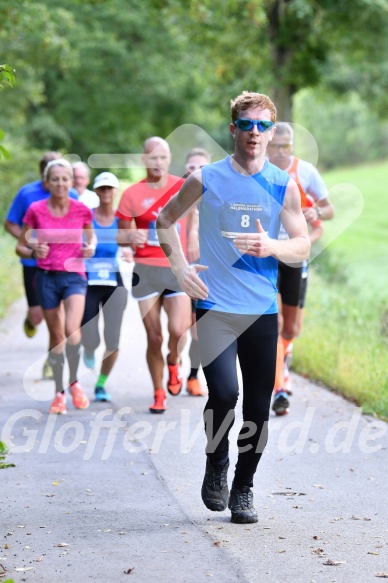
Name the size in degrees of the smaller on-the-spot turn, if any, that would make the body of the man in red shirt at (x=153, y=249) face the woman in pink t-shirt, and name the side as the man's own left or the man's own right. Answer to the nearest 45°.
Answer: approximately 90° to the man's own right

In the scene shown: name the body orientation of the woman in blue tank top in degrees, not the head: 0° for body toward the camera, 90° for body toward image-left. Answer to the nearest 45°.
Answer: approximately 0°

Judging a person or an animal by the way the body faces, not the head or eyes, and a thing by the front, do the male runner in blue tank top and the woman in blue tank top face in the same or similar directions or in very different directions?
same or similar directions

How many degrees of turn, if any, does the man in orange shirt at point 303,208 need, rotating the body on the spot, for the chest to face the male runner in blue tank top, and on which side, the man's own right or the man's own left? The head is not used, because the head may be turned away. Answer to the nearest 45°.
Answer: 0° — they already face them

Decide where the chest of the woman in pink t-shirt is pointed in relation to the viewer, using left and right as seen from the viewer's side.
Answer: facing the viewer

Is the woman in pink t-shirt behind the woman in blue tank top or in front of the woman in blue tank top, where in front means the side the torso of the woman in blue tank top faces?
in front

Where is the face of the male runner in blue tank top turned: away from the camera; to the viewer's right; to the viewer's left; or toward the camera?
toward the camera

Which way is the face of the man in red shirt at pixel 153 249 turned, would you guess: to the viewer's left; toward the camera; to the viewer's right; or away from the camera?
toward the camera

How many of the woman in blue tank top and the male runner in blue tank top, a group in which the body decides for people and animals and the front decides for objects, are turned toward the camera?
2

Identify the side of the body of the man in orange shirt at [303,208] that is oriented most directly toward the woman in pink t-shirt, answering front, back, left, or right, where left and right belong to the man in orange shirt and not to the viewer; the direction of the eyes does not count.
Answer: right

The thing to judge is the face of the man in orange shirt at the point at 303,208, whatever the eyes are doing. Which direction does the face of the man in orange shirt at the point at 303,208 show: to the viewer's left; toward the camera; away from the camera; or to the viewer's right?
toward the camera

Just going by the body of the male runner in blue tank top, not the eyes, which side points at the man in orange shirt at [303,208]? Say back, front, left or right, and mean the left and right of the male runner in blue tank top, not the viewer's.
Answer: back

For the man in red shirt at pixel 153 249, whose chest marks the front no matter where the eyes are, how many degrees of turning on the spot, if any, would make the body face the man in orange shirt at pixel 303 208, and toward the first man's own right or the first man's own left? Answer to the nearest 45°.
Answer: approximately 90° to the first man's own left

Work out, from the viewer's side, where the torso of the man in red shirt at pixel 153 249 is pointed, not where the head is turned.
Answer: toward the camera

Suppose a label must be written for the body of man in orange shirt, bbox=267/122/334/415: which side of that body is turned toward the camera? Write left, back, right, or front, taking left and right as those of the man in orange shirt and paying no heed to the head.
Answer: front
